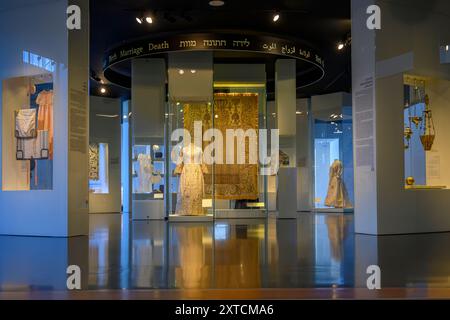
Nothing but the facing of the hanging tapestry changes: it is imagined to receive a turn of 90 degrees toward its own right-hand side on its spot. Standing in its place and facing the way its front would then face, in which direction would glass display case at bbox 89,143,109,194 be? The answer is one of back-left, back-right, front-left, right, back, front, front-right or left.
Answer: front-right

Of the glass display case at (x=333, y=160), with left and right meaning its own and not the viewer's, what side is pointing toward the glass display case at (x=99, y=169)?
right

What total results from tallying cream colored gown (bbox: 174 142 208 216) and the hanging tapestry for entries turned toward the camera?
2

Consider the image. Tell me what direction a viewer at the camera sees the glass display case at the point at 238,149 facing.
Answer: facing the viewer

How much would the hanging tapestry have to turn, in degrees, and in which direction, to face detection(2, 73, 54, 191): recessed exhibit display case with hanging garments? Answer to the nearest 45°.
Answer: approximately 45° to its right

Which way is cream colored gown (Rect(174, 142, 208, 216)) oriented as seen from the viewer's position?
toward the camera

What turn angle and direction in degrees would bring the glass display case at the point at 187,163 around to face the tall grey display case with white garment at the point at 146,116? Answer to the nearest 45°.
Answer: approximately 135° to its right

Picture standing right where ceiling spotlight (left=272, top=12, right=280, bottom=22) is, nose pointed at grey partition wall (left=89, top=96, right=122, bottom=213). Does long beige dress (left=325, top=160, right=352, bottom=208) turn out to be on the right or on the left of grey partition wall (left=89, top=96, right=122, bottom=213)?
right

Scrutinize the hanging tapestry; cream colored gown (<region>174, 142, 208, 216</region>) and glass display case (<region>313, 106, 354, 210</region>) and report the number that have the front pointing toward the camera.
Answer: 3

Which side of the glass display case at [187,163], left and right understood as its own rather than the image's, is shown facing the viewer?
front
